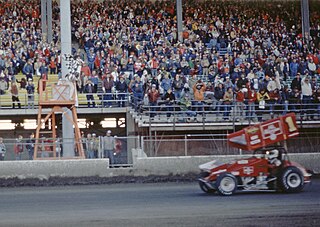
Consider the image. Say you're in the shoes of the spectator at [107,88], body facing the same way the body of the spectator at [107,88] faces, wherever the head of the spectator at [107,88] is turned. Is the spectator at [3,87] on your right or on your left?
on your right

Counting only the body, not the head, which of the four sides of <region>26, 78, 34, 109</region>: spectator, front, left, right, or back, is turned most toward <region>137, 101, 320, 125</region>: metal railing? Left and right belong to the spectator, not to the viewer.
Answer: left

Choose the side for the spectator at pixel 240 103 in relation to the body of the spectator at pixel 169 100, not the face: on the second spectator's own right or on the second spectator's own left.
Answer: on the second spectator's own left

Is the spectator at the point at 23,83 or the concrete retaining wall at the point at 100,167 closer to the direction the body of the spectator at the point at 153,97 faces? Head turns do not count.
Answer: the concrete retaining wall

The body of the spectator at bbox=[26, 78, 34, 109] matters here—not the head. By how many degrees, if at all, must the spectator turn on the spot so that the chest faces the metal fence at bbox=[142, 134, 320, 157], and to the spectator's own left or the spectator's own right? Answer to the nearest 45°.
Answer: approximately 45° to the spectator's own left

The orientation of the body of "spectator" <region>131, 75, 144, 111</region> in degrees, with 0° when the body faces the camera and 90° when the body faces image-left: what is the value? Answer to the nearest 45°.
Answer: approximately 0°

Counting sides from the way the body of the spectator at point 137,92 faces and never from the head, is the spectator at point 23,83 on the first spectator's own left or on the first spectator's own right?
on the first spectator's own right
